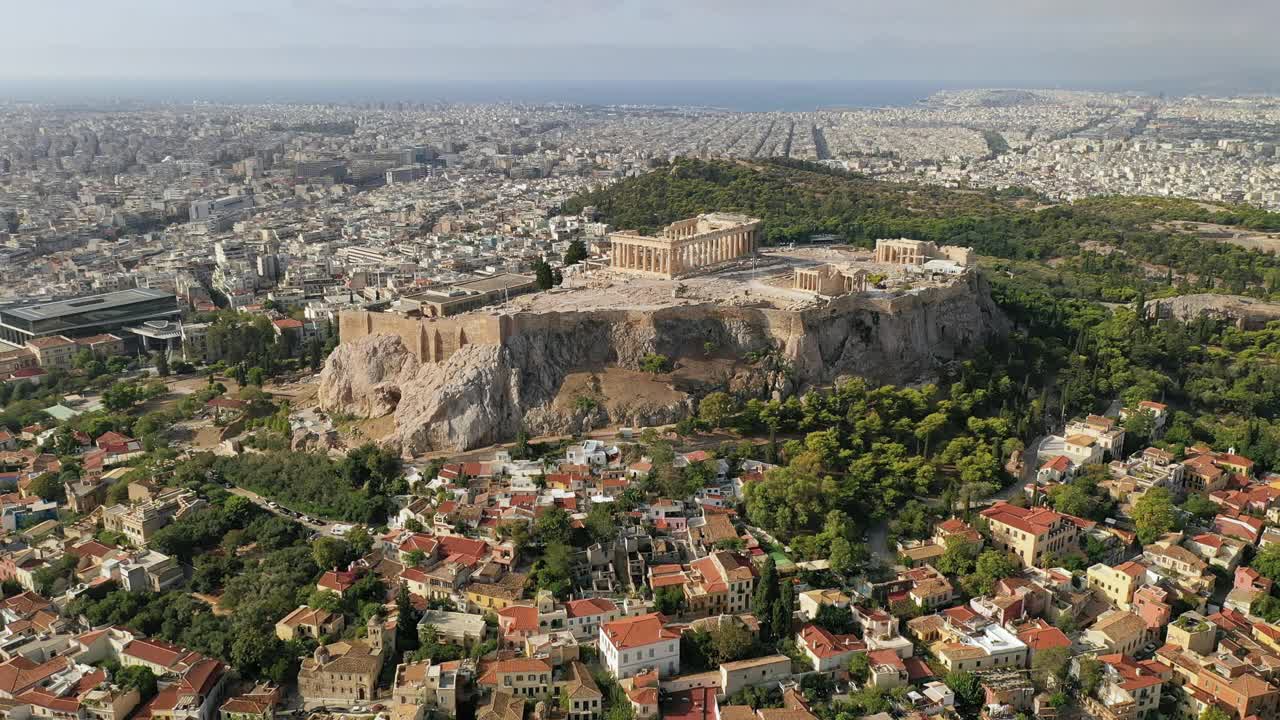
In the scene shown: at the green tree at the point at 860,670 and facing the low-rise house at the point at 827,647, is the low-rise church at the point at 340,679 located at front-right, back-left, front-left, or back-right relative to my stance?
front-left

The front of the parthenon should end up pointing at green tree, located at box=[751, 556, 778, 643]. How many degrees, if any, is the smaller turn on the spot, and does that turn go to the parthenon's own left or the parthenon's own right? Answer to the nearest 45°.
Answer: approximately 45° to the parthenon's own left

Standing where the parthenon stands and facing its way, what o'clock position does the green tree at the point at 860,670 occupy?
The green tree is roughly at 10 o'clock from the parthenon.

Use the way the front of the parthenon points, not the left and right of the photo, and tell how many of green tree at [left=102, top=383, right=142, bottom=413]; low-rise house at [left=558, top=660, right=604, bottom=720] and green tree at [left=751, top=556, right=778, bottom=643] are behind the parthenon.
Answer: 0

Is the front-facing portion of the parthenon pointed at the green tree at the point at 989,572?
no

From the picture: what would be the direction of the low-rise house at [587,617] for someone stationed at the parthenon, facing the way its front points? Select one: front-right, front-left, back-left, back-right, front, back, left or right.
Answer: front-left

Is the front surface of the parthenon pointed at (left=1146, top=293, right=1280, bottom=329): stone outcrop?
no

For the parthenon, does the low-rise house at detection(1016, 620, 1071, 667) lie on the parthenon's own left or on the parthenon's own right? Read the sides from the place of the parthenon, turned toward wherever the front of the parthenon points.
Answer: on the parthenon's own left

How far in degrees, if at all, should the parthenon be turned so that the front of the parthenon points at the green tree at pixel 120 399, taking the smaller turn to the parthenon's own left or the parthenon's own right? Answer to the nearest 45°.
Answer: approximately 45° to the parthenon's own right

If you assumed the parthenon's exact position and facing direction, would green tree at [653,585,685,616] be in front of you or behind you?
in front

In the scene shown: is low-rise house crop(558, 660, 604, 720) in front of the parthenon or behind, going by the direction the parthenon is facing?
in front

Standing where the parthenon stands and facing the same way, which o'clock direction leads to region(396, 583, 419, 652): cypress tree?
The cypress tree is roughly at 11 o'clock from the parthenon.

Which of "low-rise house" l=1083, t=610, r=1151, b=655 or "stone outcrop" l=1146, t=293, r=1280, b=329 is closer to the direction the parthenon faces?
the low-rise house

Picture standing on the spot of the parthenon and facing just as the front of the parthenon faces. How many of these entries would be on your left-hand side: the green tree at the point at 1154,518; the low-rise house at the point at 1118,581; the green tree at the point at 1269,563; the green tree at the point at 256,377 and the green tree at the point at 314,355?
3

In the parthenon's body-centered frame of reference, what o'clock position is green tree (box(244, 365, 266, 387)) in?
The green tree is roughly at 1 o'clock from the parthenon.

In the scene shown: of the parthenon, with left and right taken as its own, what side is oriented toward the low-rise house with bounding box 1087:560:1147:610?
left

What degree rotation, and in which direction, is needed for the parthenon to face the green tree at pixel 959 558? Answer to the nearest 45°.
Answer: approximately 45° to its left

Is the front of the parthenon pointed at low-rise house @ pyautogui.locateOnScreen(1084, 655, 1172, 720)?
no
